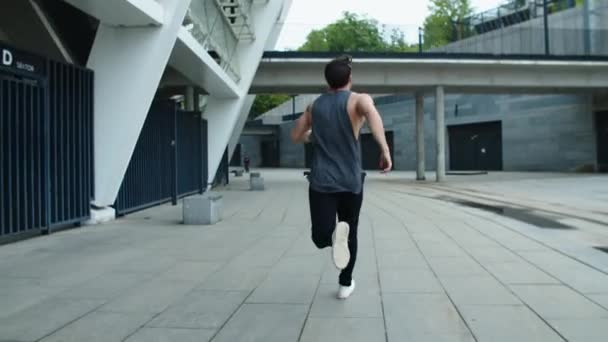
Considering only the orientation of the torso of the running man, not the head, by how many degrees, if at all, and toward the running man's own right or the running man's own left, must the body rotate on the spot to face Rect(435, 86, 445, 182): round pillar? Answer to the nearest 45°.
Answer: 0° — they already face it

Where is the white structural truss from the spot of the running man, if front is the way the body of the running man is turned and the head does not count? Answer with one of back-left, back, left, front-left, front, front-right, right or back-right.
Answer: front-left

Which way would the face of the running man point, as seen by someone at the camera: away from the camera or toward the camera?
away from the camera

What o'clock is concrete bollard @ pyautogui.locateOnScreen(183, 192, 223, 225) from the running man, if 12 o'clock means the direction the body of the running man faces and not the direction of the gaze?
The concrete bollard is roughly at 11 o'clock from the running man.

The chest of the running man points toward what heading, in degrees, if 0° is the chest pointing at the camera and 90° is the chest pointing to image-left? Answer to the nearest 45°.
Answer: approximately 180°

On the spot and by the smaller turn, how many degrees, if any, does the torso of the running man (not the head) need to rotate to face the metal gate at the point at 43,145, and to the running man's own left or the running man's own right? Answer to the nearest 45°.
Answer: approximately 45° to the running man's own left

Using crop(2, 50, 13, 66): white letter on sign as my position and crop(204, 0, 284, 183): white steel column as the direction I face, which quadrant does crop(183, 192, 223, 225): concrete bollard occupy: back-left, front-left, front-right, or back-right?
front-right

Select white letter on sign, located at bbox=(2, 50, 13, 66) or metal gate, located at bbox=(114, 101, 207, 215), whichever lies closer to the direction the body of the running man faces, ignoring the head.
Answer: the metal gate

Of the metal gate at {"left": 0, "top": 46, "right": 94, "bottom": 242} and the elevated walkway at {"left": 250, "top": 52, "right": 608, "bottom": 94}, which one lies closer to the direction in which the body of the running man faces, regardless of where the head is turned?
the elevated walkway

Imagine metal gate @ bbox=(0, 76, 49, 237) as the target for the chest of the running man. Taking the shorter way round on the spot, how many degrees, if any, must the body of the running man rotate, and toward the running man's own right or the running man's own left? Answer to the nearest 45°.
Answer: approximately 45° to the running man's own left
